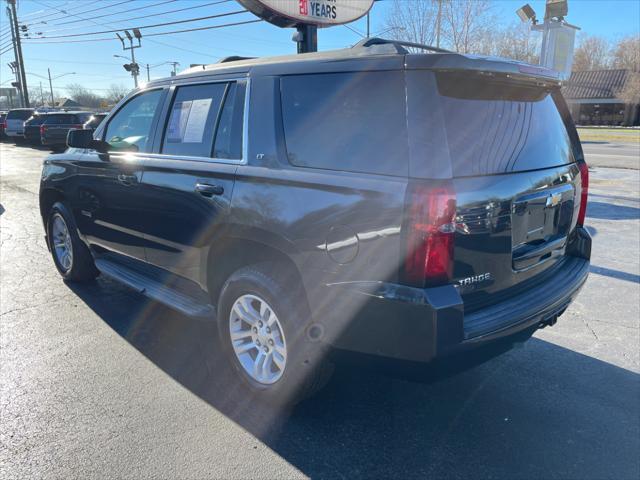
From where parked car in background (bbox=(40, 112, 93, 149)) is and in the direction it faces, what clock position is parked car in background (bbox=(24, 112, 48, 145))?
parked car in background (bbox=(24, 112, 48, 145)) is roughly at 10 o'clock from parked car in background (bbox=(40, 112, 93, 149)).

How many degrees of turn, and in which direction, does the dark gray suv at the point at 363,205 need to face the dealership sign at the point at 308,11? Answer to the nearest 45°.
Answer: approximately 45° to its right

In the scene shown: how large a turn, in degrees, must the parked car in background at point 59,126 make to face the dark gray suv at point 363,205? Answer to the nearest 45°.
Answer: approximately 135° to its right

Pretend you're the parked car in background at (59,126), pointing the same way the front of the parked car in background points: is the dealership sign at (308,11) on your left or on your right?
on your right

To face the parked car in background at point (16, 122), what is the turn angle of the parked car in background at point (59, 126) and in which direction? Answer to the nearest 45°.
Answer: approximately 45° to its left

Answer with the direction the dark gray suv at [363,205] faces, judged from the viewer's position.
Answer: facing away from the viewer and to the left of the viewer

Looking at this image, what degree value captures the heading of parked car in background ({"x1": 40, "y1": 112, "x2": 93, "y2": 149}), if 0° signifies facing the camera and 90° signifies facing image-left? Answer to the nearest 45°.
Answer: approximately 225°

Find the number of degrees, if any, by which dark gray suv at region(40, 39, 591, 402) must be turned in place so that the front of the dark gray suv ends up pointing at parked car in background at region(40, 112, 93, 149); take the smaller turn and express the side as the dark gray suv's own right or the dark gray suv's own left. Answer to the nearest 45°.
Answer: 0° — it already faces it
